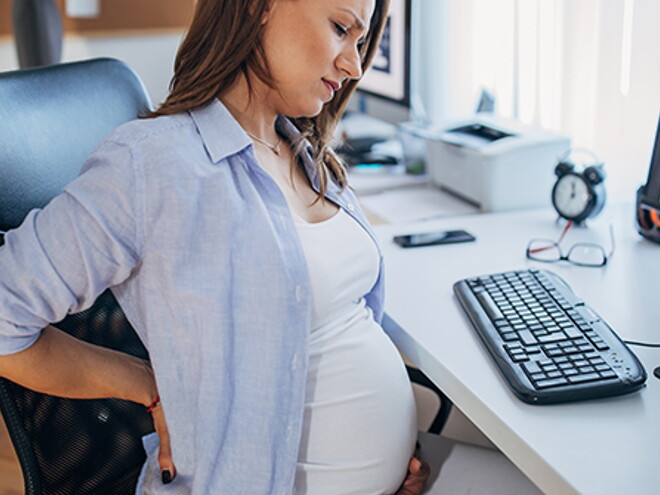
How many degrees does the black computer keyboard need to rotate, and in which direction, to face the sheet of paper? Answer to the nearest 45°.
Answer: approximately 90° to its right

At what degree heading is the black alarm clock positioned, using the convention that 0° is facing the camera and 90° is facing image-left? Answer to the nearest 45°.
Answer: approximately 45°

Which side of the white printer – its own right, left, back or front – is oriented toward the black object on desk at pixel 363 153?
right

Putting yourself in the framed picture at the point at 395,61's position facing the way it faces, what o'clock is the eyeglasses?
The eyeglasses is roughly at 10 o'clock from the framed picture.

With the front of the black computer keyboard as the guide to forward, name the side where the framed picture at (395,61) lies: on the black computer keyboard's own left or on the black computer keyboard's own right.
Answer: on the black computer keyboard's own right

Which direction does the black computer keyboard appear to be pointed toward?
to the viewer's left

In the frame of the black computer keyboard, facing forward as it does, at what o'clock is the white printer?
The white printer is roughly at 3 o'clock from the black computer keyboard.

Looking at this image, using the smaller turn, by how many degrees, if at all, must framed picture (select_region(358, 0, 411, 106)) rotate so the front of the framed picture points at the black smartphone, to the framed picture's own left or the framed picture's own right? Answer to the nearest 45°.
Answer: approximately 45° to the framed picture's own left
